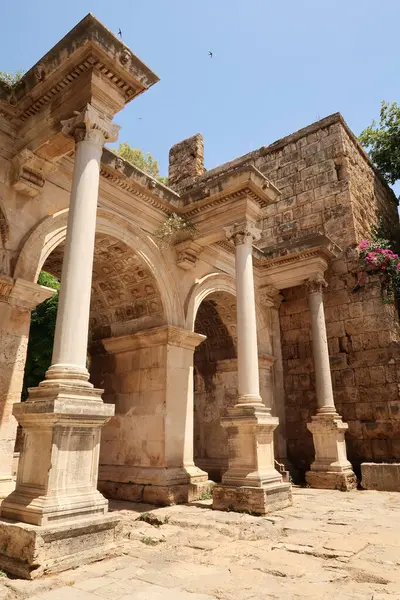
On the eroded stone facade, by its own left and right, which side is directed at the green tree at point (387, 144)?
left

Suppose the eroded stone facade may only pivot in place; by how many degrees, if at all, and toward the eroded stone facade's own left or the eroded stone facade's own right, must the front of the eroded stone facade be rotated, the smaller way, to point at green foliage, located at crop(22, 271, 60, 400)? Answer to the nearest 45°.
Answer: approximately 180°

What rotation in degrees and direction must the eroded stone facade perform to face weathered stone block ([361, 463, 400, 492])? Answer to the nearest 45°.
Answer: approximately 90° to its left

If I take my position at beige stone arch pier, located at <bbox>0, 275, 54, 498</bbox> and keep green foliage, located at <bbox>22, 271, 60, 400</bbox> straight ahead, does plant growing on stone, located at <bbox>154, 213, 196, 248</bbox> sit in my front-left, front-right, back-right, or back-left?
front-right

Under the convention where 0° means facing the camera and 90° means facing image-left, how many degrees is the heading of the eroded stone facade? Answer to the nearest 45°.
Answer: approximately 315°
